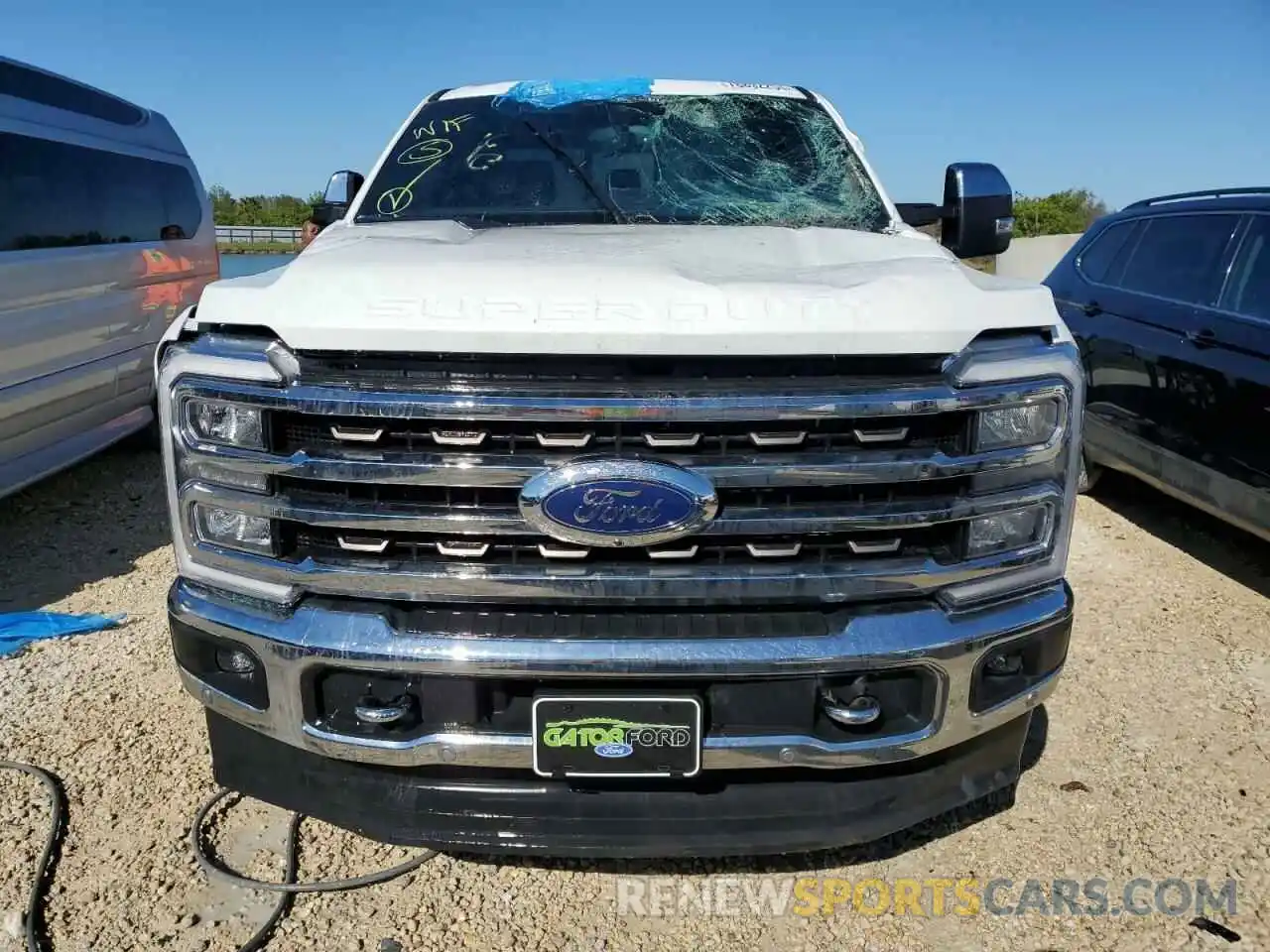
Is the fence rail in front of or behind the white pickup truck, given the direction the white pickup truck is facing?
behind

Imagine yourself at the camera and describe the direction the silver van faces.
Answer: facing the viewer and to the left of the viewer

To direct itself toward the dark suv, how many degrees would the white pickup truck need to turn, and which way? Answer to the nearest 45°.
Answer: approximately 135° to its left

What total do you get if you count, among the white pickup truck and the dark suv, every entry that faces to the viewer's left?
0

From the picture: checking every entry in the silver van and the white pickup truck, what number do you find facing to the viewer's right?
0

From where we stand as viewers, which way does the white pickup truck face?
facing the viewer

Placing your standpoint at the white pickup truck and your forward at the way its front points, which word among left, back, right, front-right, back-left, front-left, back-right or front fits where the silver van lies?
back-right

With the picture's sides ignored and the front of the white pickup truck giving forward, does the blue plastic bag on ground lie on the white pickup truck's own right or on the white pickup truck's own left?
on the white pickup truck's own right

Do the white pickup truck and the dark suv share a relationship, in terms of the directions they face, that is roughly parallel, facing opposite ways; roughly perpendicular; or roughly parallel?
roughly parallel

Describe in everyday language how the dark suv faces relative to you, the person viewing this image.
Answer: facing the viewer and to the right of the viewer
